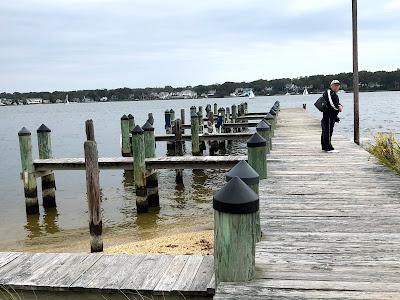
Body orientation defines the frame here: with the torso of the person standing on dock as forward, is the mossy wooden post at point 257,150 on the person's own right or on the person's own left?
on the person's own right

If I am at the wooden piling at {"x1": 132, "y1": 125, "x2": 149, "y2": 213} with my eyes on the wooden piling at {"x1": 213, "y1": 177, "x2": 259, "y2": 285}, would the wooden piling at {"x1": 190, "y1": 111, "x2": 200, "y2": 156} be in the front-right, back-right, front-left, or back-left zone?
back-left
